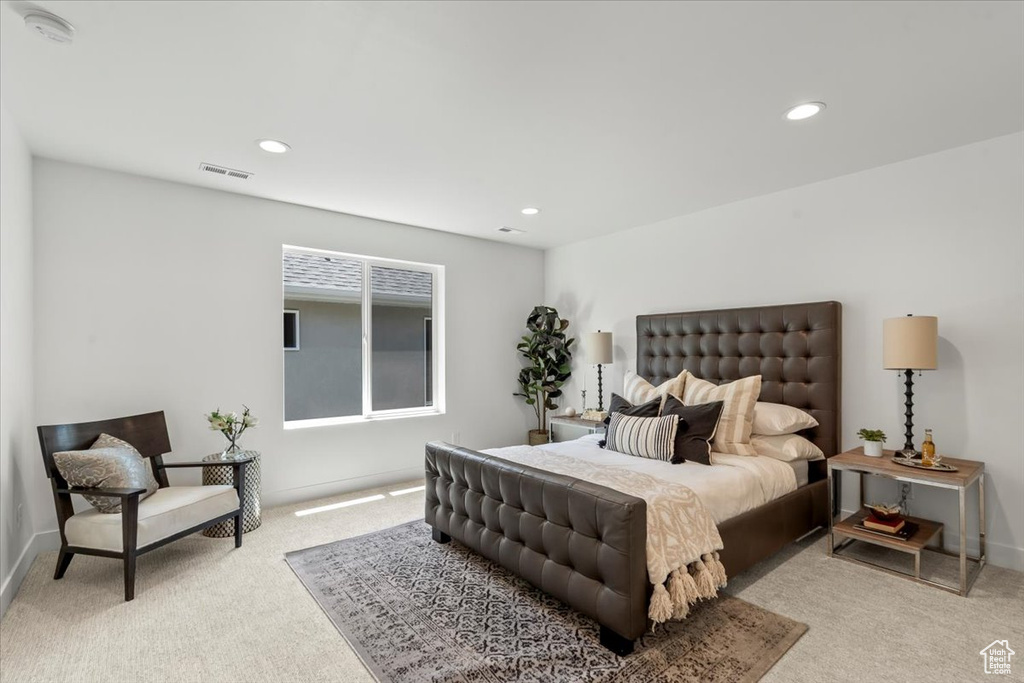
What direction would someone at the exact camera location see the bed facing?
facing the viewer and to the left of the viewer

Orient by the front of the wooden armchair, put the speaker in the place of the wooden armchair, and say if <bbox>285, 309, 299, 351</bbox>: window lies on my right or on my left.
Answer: on my left

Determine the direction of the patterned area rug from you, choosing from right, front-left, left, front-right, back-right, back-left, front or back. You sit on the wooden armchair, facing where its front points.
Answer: front

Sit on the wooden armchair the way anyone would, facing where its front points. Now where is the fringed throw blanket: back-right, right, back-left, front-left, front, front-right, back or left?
front

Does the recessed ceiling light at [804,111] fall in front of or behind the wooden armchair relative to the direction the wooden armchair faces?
in front

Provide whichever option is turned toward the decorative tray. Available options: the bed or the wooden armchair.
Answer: the wooden armchair

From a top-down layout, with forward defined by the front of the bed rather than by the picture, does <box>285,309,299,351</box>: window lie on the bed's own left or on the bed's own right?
on the bed's own right

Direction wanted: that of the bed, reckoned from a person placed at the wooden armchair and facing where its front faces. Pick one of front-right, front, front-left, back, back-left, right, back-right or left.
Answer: front

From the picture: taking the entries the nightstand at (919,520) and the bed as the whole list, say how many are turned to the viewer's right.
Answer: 0

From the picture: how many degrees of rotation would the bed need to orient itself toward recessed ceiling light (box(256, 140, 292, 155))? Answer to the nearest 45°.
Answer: approximately 45° to its right

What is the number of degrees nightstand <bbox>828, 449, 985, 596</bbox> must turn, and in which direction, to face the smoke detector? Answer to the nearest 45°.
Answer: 0° — it already faces it

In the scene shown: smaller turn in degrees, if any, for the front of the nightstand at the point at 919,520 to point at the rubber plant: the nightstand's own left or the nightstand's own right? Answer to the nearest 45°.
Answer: approximately 45° to the nightstand's own right

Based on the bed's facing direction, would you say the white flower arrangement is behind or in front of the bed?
in front

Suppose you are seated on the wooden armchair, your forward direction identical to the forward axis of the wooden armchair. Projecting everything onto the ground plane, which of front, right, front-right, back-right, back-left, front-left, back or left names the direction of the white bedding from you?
front
